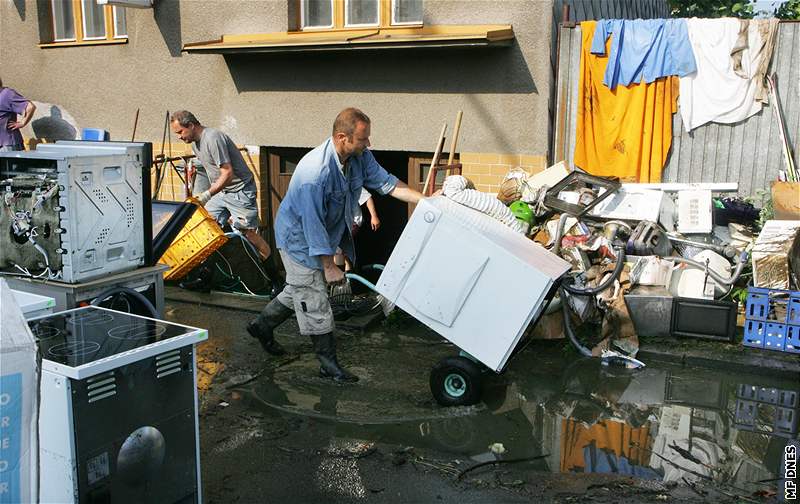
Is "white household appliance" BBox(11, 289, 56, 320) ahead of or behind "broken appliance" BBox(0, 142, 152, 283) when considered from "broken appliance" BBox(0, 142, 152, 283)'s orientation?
behind

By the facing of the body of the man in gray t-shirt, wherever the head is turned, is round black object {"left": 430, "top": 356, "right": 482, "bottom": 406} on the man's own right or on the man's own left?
on the man's own left

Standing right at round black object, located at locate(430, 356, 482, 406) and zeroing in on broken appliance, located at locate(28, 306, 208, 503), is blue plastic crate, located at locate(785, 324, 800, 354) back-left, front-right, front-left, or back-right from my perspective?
back-left

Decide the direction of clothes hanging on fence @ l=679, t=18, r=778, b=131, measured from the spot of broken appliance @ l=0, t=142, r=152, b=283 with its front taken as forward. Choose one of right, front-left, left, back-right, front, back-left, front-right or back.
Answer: front-right

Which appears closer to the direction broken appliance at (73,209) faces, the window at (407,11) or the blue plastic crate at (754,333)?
the window
